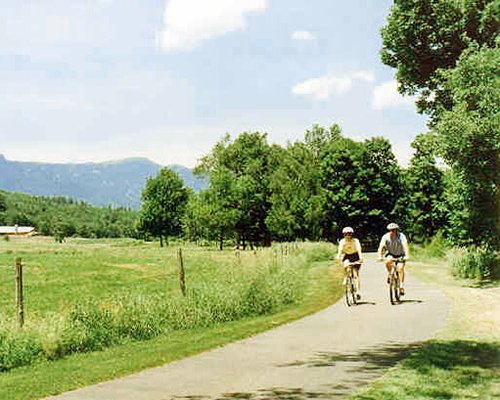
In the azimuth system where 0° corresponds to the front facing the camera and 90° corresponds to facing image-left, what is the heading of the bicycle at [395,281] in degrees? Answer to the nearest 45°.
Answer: approximately 0°

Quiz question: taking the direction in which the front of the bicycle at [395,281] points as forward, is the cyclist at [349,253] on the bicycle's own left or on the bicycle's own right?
on the bicycle's own right

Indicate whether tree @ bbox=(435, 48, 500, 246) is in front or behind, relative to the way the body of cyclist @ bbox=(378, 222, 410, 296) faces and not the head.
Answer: behind

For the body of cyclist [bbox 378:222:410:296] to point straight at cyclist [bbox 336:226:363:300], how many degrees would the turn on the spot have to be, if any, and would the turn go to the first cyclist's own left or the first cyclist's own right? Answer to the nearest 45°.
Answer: approximately 90° to the first cyclist's own right

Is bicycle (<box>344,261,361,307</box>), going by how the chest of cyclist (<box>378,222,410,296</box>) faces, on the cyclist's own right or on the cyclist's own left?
on the cyclist's own right

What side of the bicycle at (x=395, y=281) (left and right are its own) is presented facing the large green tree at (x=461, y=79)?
back
